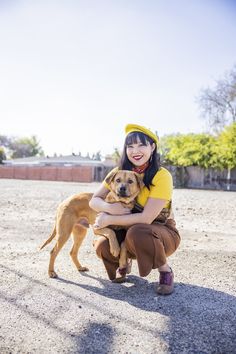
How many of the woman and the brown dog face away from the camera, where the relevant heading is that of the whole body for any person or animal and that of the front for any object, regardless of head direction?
0

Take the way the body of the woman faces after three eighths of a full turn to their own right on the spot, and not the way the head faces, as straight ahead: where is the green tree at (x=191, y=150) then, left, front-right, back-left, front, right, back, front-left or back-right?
front

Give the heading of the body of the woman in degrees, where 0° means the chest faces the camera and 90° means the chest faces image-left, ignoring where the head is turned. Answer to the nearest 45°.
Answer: approximately 45°

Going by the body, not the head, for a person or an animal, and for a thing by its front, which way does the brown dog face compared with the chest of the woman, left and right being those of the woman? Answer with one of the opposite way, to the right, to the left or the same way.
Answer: to the left

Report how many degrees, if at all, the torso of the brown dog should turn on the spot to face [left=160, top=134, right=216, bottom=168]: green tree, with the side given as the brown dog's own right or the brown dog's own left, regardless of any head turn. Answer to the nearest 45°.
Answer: approximately 135° to the brown dog's own left

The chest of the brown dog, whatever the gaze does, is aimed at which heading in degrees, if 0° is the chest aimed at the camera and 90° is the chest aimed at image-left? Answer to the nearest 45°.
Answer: approximately 315°
